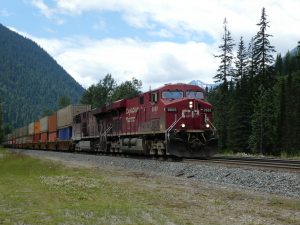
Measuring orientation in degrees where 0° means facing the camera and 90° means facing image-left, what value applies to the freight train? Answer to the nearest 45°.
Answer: approximately 315°
